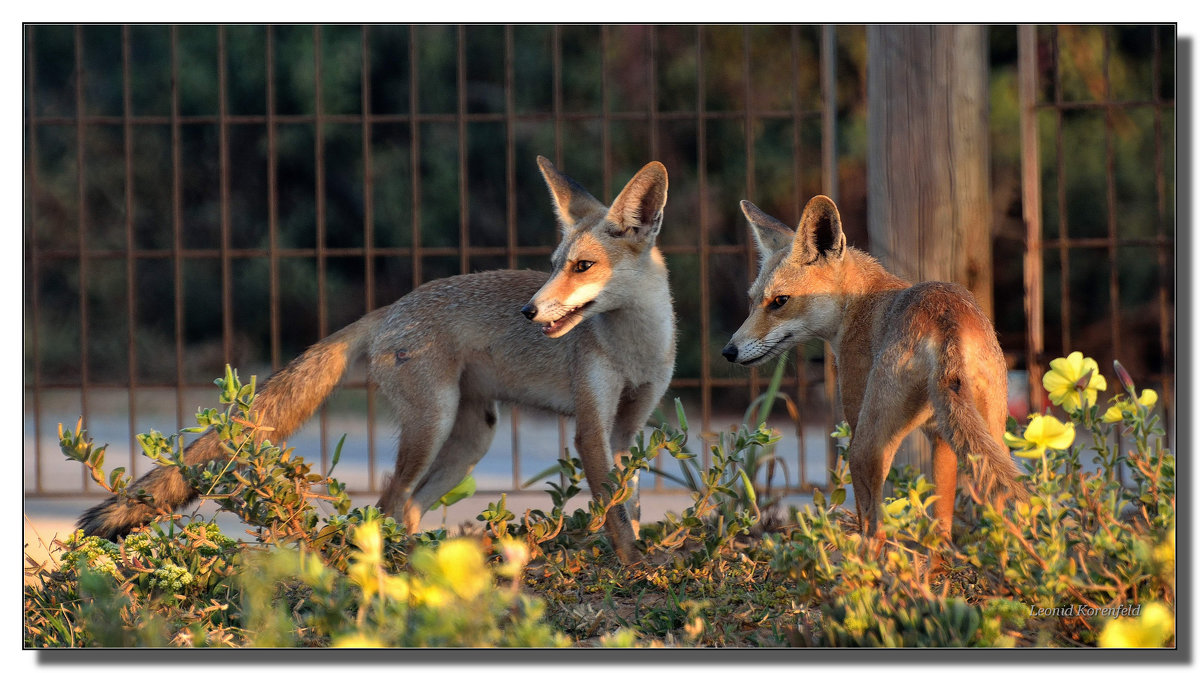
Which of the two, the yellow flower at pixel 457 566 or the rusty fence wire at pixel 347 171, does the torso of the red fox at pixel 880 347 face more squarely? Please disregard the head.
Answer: the rusty fence wire

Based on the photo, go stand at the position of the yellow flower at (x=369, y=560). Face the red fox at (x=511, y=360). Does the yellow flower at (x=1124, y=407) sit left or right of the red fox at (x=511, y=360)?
right

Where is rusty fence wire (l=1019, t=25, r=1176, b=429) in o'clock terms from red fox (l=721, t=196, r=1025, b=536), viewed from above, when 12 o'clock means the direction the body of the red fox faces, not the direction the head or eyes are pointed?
The rusty fence wire is roughly at 2 o'clock from the red fox.

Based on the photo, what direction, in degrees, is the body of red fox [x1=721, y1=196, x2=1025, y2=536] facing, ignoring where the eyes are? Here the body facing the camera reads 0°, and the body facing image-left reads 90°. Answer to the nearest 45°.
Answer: approximately 135°

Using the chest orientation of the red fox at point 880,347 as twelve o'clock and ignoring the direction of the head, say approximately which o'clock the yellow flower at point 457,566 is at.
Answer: The yellow flower is roughly at 8 o'clock from the red fox.

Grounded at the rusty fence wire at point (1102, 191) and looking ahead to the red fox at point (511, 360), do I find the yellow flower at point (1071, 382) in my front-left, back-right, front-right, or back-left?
front-left

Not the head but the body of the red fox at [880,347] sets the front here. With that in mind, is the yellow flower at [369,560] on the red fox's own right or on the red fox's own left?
on the red fox's own left

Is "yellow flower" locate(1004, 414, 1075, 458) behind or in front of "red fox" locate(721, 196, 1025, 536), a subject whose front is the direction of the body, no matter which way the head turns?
behind
